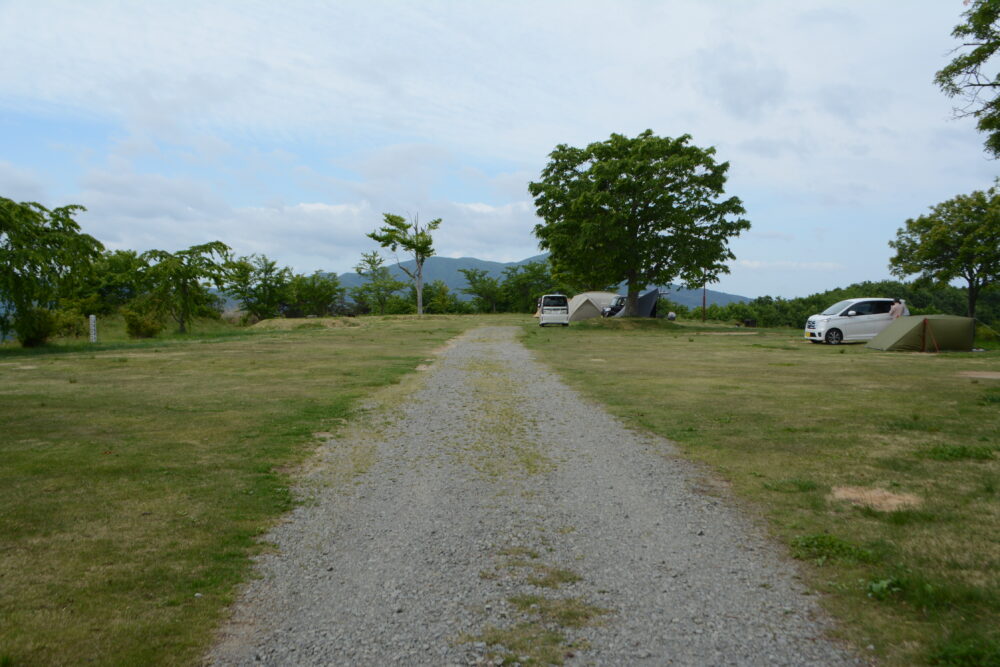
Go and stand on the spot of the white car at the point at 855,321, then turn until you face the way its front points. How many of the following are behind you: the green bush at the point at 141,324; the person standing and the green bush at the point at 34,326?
1

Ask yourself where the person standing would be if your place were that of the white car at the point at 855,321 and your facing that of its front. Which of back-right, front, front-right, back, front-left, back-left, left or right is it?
back

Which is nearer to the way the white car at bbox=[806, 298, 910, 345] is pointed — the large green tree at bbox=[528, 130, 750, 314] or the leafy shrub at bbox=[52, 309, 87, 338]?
the leafy shrub

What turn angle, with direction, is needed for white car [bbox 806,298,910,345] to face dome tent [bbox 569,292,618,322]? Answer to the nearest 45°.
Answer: approximately 90° to its right

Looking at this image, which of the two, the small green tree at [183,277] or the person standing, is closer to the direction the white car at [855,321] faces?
the small green tree

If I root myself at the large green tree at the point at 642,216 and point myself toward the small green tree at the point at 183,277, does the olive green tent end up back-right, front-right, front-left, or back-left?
front-left

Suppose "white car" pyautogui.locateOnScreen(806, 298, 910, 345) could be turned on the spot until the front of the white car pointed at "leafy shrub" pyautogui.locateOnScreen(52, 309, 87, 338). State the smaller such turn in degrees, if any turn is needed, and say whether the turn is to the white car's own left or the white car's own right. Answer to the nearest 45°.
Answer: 0° — it already faces it

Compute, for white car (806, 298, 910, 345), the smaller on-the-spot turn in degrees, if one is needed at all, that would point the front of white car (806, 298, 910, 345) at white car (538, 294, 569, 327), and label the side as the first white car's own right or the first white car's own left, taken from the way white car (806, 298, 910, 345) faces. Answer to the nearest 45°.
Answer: approximately 45° to the first white car's own right

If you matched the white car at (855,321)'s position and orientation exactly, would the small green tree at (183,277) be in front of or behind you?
in front

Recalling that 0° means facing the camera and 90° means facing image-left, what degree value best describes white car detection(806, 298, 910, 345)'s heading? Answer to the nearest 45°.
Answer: approximately 45°

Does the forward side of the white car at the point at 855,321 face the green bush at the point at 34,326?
yes

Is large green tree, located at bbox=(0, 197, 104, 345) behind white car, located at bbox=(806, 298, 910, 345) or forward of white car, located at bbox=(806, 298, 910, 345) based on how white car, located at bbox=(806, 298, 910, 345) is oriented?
forward
